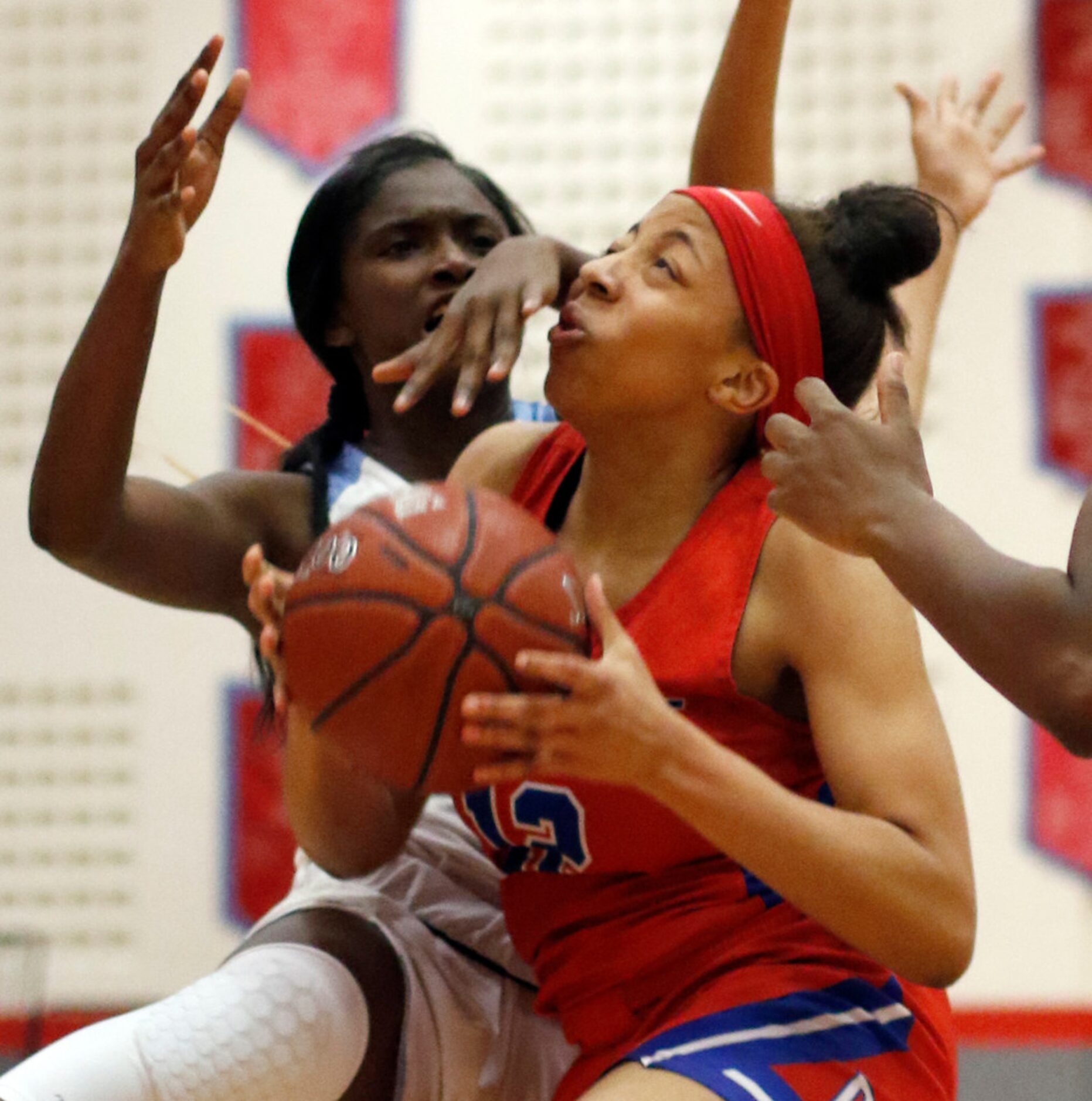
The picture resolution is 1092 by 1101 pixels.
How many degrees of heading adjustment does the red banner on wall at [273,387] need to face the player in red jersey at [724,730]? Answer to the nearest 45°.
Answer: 0° — it already faces them

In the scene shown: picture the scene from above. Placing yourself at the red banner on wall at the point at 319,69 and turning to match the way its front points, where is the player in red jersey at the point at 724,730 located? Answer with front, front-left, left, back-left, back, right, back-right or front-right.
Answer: front

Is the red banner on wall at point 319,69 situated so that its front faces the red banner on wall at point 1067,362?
no

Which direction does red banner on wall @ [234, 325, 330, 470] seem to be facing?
toward the camera

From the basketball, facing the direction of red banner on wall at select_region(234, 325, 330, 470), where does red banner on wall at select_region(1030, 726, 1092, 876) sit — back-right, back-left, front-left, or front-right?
front-right

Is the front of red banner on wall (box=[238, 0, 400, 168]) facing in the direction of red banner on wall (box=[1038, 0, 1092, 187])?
no

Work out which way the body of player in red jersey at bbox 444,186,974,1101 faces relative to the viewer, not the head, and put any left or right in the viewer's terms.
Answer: facing the viewer and to the left of the viewer

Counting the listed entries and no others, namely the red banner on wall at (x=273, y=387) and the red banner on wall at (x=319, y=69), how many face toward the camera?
2

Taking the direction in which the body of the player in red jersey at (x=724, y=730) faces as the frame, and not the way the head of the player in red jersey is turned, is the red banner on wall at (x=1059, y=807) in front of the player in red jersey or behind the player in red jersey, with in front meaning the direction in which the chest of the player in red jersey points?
behind

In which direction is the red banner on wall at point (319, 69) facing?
toward the camera

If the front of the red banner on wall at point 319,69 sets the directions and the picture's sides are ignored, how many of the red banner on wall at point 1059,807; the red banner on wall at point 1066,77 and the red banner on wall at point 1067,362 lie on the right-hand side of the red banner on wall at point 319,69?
0

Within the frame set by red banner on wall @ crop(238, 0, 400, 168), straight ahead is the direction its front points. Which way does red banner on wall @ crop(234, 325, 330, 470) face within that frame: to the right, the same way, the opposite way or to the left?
the same way
